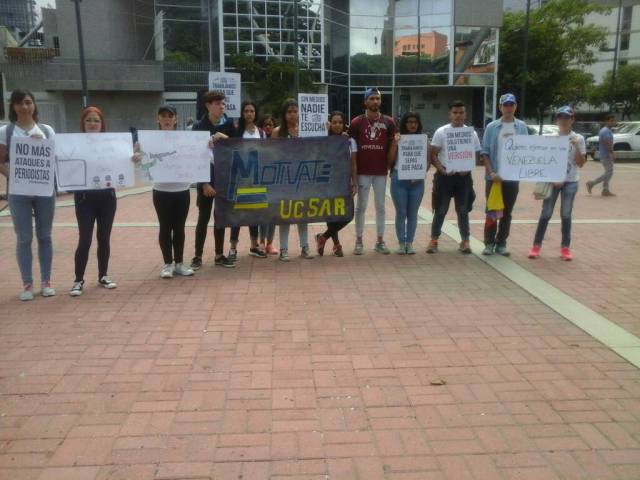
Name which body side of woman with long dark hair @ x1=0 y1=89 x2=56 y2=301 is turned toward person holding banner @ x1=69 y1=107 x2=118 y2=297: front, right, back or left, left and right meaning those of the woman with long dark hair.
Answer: left

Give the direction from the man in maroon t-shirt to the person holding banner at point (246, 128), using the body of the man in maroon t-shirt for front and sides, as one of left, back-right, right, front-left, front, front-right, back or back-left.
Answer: right

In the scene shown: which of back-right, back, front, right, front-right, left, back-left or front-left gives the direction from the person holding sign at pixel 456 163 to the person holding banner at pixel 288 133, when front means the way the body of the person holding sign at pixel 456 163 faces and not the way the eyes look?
right

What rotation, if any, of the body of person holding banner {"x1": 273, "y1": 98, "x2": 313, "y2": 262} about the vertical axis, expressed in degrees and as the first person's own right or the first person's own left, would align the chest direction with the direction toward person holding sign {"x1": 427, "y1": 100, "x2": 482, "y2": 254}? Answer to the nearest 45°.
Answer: approximately 90° to the first person's own left

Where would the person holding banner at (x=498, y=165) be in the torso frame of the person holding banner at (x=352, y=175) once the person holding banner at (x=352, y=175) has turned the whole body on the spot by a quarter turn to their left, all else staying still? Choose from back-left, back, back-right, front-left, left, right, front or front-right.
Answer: front

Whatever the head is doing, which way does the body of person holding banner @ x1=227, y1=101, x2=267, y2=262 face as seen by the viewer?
toward the camera

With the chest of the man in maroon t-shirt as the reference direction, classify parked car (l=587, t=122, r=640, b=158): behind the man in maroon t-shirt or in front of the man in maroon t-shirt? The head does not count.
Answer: behind

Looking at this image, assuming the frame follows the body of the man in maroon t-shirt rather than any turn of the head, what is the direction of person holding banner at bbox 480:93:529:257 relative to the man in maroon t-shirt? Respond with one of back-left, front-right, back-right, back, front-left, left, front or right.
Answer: left

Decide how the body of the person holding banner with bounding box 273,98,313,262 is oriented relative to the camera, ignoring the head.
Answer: toward the camera

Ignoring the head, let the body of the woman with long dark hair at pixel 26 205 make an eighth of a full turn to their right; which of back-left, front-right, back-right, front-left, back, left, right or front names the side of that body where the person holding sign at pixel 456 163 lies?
back-left
